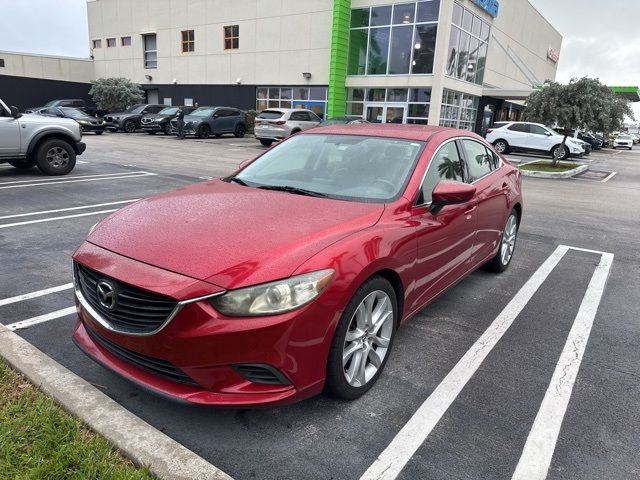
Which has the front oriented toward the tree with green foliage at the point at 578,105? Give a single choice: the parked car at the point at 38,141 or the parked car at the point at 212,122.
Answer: the parked car at the point at 38,141

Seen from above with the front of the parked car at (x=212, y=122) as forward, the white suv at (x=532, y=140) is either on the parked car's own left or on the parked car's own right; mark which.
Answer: on the parked car's own left

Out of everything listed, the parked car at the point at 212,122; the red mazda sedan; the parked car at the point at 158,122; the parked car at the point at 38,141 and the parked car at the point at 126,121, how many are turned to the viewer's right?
1

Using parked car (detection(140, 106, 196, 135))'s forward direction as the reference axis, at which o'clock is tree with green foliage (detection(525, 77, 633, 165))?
The tree with green foliage is roughly at 9 o'clock from the parked car.

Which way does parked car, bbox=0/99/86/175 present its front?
to the viewer's right

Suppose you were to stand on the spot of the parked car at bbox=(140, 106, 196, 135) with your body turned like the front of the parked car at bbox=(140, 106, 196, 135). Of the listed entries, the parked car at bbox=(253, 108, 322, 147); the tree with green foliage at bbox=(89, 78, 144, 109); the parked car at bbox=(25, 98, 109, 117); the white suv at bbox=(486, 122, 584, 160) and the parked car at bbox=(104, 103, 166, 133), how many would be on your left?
2

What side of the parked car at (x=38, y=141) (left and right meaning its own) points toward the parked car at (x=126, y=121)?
left

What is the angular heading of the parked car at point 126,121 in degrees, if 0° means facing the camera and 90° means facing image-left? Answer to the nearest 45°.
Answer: approximately 45°

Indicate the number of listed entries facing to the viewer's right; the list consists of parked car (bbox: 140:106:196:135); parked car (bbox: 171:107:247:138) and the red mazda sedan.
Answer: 0

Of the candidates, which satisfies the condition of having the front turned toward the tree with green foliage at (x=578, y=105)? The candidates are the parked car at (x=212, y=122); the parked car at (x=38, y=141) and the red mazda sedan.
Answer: the parked car at (x=38, y=141)

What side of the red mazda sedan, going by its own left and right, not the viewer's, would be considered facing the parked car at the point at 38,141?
right

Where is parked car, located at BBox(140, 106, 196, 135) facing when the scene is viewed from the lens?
facing the viewer and to the left of the viewer

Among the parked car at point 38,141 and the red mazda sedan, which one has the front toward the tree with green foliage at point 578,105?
the parked car

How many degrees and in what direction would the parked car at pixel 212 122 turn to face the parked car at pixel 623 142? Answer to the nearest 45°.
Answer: approximately 135° to its left

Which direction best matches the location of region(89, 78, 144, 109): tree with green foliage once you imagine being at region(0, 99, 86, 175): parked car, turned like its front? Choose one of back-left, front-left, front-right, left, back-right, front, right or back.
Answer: left

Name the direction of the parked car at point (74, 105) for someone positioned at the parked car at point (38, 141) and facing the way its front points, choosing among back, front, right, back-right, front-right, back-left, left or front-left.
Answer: left

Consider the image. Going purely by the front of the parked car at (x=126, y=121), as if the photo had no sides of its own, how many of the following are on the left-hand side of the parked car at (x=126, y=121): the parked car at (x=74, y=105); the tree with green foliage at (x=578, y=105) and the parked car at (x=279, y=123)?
2

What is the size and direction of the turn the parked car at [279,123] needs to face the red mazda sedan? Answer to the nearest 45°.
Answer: approximately 135° to its right

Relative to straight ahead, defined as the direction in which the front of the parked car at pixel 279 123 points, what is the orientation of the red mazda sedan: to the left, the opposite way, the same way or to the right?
the opposite way

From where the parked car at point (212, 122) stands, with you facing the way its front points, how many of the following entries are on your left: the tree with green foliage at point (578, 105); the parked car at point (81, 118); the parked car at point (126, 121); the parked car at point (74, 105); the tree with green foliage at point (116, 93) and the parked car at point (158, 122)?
1
